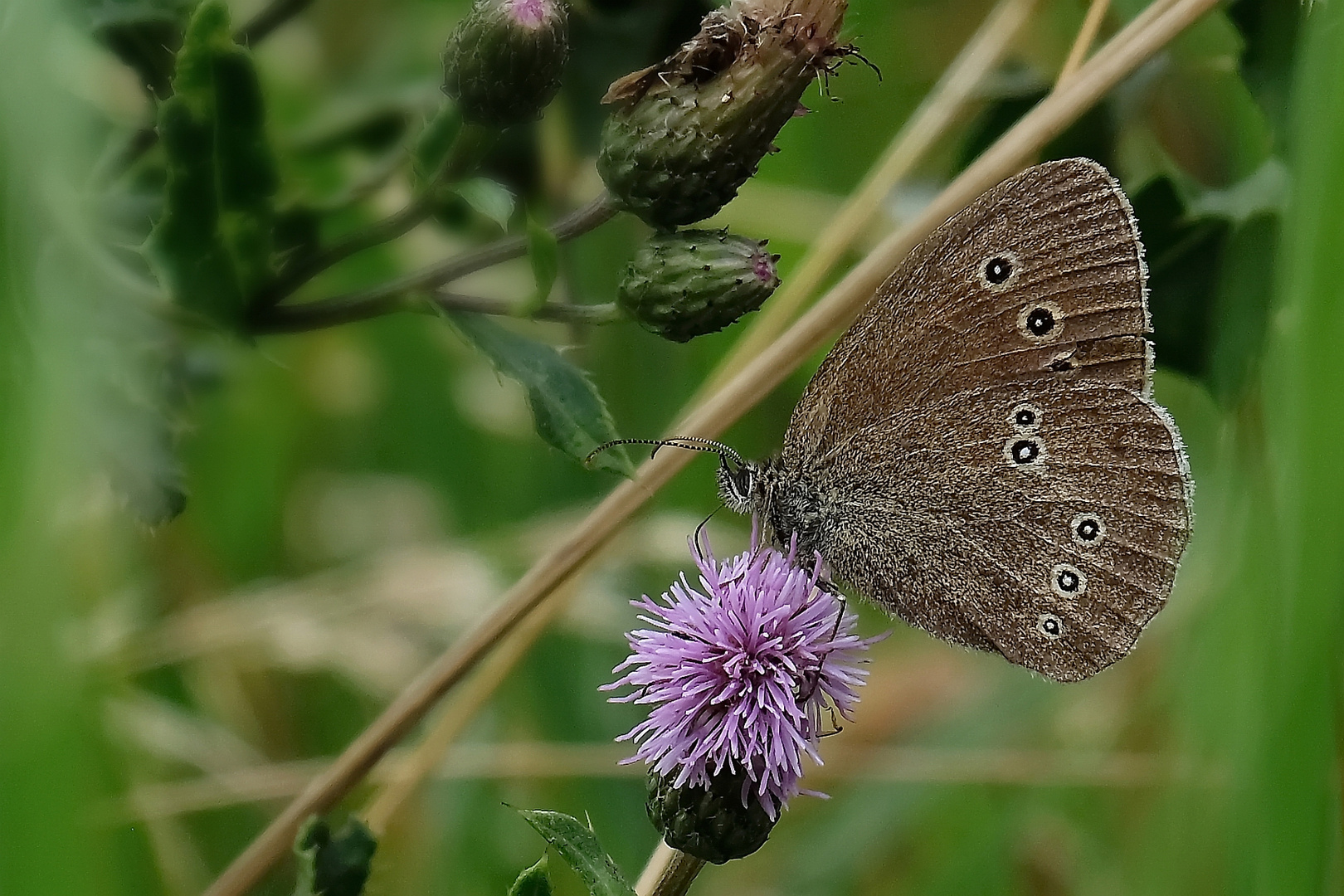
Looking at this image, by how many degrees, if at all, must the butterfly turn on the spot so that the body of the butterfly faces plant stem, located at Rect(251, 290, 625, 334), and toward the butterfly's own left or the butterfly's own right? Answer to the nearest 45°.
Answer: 0° — it already faces it

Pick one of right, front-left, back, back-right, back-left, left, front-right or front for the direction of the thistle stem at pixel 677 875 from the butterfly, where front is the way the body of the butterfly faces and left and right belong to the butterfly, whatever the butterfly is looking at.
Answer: front-left

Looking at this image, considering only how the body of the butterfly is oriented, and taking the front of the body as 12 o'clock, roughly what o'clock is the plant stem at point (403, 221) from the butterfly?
The plant stem is roughly at 12 o'clock from the butterfly.

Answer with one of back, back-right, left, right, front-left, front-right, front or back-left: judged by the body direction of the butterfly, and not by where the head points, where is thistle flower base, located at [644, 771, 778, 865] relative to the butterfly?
front-left

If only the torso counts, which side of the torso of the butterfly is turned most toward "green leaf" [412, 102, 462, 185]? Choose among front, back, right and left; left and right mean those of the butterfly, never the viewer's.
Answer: front

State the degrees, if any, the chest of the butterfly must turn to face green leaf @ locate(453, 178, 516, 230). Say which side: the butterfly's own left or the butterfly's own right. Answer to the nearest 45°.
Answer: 0° — it already faces it

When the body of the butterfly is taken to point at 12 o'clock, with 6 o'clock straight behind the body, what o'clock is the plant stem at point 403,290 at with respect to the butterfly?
The plant stem is roughly at 12 o'clock from the butterfly.

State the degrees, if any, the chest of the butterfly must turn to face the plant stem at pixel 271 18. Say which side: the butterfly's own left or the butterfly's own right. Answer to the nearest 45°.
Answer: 0° — it already faces it

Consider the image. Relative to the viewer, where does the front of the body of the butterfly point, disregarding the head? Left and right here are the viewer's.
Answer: facing to the left of the viewer

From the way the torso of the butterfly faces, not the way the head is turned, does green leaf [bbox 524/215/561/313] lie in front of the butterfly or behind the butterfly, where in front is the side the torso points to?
in front
